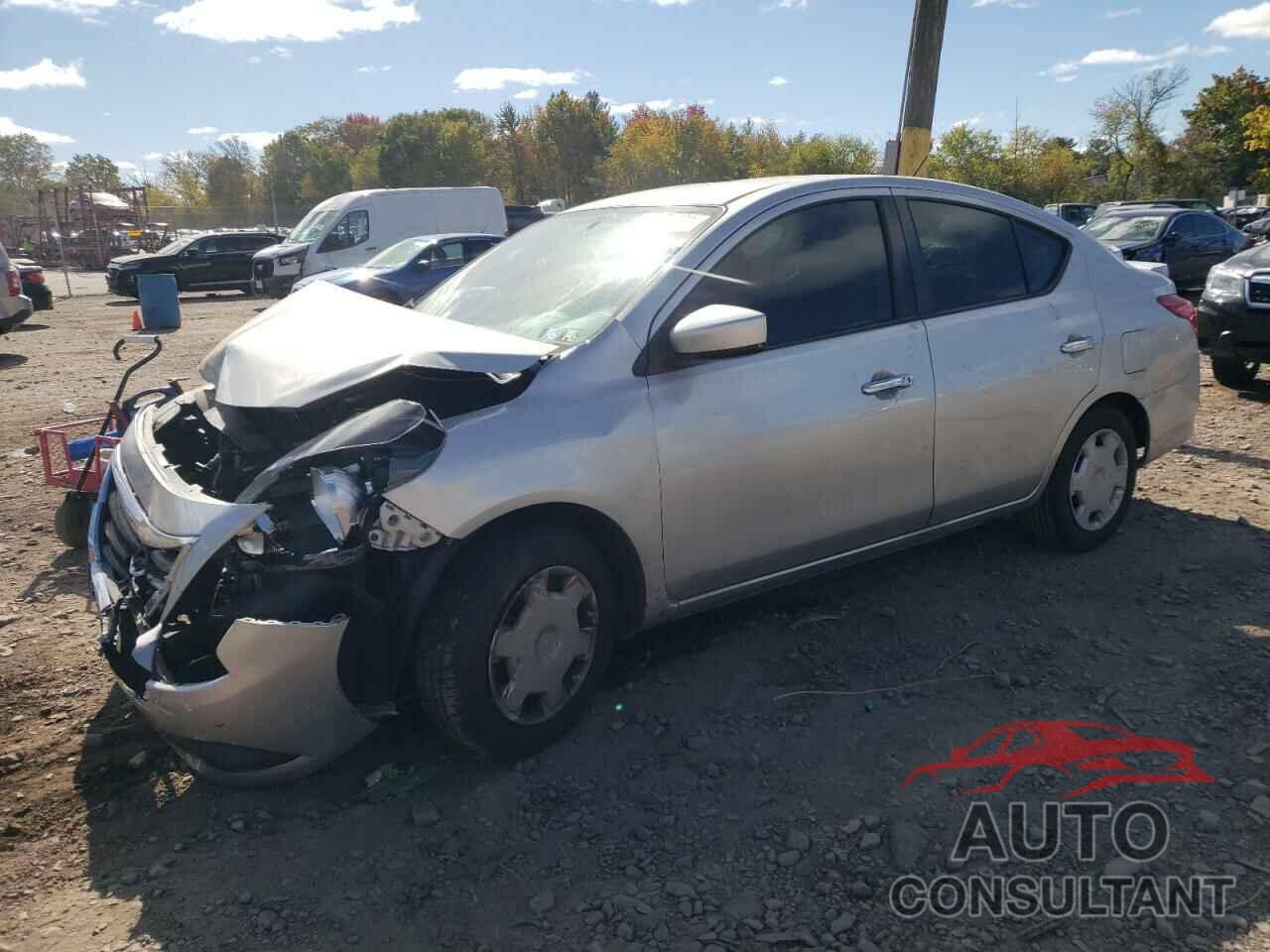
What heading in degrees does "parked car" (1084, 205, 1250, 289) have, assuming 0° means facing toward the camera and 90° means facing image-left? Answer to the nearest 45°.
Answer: approximately 45°

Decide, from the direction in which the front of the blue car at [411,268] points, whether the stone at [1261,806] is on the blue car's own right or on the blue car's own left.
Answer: on the blue car's own left

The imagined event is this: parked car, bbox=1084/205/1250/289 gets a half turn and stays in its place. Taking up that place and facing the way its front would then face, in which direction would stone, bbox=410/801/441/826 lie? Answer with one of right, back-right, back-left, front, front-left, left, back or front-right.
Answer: back-right

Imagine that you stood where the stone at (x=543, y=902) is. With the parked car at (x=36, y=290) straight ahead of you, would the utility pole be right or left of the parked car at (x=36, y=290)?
right

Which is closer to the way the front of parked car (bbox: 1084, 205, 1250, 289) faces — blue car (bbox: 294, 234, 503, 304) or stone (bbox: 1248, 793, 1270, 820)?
the blue car

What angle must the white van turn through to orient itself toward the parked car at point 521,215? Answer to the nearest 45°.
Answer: approximately 180°

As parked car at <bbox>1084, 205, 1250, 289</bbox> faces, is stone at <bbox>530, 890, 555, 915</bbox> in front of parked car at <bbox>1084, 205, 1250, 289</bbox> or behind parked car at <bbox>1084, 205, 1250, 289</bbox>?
in front

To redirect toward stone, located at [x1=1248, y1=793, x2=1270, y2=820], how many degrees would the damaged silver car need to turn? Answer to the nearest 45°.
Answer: approximately 135° to its left

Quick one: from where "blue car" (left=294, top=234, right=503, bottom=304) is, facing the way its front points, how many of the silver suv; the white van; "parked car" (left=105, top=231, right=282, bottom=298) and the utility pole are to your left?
1

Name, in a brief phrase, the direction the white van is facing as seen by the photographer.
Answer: facing the viewer and to the left of the viewer

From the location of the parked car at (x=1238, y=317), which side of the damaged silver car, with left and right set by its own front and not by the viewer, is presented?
back
